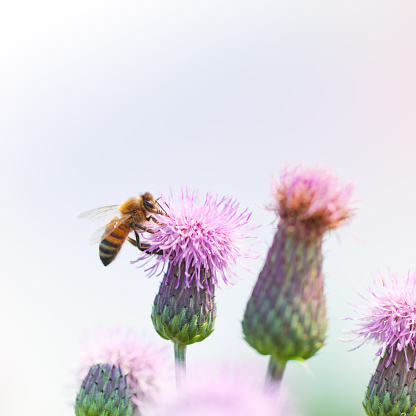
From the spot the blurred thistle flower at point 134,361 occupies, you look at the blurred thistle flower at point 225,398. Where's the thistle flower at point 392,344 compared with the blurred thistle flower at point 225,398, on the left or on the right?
left

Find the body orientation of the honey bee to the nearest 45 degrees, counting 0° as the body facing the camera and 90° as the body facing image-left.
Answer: approximately 270°
